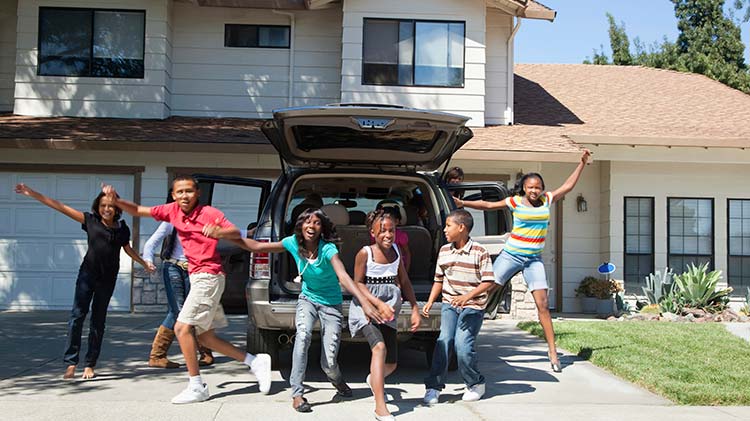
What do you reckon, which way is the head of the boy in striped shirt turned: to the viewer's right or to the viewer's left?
to the viewer's left

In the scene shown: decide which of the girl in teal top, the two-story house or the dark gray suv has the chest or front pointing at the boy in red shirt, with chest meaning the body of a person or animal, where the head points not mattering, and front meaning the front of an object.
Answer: the two-story house

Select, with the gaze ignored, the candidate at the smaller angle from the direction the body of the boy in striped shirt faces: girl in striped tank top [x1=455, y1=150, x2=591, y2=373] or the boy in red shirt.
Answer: the boy in red shirt

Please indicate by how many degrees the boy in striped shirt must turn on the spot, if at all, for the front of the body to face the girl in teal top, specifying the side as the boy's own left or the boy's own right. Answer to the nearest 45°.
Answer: approximately 45° to the boy's own right

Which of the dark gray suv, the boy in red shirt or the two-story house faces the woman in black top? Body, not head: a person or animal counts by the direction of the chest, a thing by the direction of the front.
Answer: the two-story house

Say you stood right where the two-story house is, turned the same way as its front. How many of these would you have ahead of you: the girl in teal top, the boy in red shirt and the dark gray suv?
3

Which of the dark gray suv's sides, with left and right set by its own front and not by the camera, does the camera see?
back

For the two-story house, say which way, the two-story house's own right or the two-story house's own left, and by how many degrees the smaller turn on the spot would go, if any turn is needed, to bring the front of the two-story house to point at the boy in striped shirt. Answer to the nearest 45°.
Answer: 0° — it already faces them
